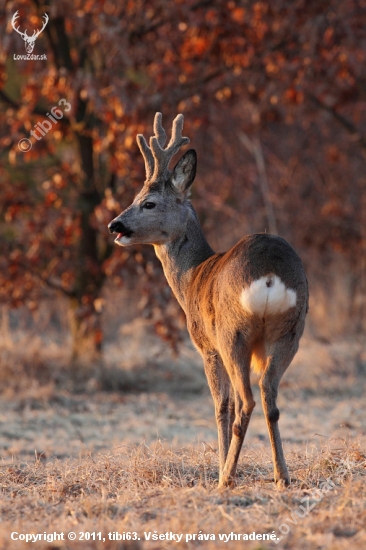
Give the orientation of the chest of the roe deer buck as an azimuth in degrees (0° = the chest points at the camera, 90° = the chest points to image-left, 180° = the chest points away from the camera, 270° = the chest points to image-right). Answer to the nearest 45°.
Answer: approximately 135°
